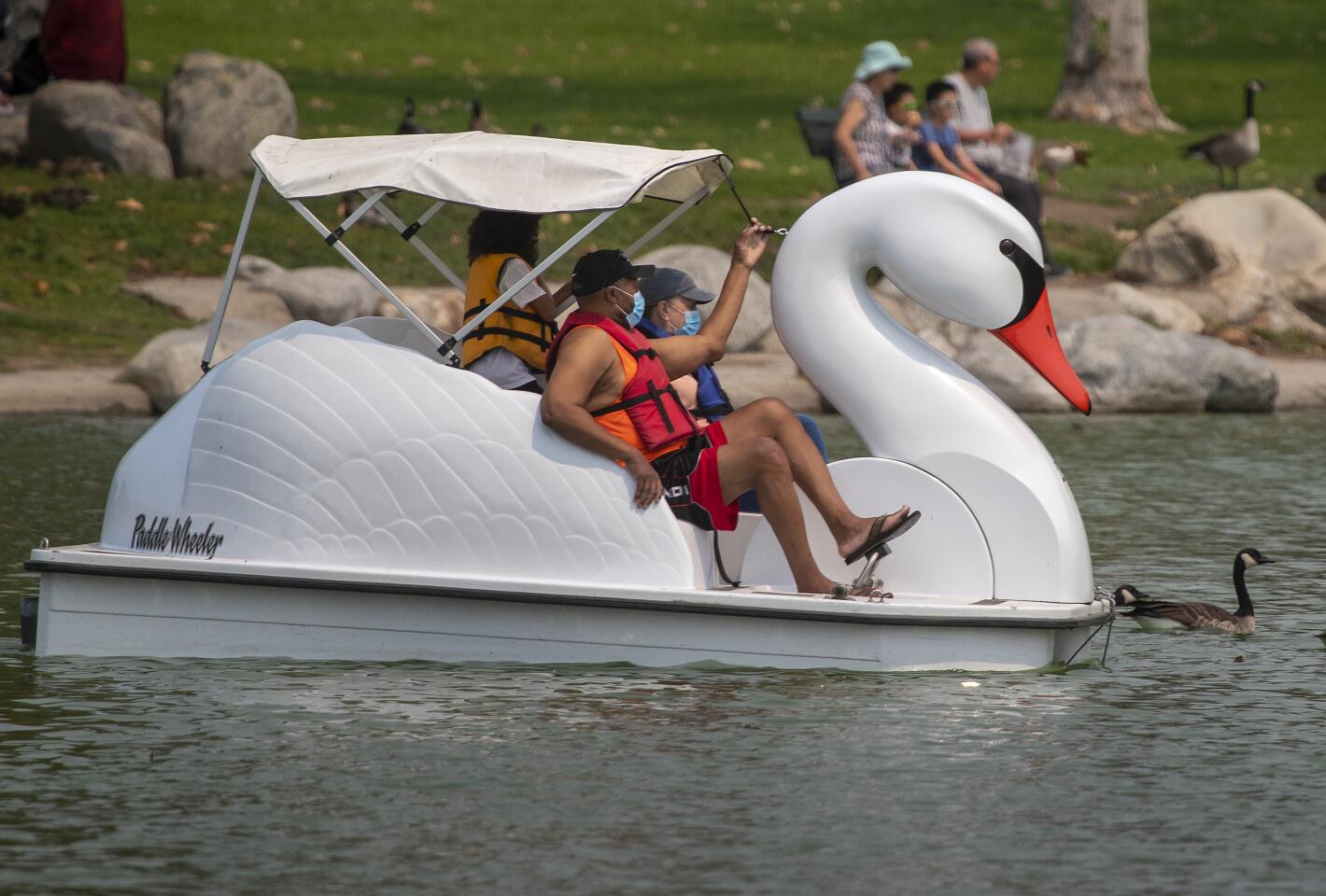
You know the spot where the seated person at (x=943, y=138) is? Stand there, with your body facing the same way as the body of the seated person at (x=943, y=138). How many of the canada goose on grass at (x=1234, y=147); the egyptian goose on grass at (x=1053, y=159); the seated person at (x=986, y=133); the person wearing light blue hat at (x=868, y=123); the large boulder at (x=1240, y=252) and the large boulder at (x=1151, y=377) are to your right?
1

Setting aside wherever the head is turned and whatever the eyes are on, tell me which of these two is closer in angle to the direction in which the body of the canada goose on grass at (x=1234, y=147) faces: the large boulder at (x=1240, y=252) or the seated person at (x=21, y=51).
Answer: the large boulder

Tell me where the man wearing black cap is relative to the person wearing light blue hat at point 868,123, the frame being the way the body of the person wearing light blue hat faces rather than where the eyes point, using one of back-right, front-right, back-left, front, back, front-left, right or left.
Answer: right

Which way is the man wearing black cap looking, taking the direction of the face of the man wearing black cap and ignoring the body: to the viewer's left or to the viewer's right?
to the viewer's right

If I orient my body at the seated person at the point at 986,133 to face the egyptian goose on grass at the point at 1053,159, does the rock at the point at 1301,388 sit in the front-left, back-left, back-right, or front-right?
front-right

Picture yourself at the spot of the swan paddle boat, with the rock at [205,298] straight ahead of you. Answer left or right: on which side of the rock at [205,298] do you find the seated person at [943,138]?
right

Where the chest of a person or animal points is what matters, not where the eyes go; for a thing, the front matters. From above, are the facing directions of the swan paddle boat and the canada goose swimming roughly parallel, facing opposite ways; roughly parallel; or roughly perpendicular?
roughly parallel

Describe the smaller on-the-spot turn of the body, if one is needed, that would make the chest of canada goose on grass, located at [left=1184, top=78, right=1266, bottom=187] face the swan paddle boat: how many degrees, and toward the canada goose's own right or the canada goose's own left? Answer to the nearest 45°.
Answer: approximately 90° to the canada goose's own right

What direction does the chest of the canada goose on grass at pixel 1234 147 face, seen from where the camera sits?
to the viewer's right

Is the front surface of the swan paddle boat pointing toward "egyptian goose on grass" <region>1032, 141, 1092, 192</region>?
no

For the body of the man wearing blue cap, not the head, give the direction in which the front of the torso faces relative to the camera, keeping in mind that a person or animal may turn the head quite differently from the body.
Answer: to the viewer's right

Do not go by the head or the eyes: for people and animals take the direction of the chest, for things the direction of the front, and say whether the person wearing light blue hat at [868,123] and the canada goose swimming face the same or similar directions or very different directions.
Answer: same or similar directions

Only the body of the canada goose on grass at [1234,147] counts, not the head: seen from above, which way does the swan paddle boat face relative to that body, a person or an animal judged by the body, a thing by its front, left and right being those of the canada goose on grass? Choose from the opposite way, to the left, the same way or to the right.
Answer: the same way

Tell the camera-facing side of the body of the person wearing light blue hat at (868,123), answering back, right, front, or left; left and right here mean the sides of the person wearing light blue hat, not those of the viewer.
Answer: right

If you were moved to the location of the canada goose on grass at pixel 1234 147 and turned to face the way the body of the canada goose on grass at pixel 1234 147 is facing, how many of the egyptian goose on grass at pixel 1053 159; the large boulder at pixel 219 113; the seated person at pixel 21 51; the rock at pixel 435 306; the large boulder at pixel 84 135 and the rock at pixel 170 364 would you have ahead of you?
0

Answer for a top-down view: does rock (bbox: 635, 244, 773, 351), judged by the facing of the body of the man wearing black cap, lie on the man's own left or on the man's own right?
on the man's own left

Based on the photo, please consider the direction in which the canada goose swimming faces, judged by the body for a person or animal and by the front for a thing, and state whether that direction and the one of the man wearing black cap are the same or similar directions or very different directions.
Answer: same or similar directions
